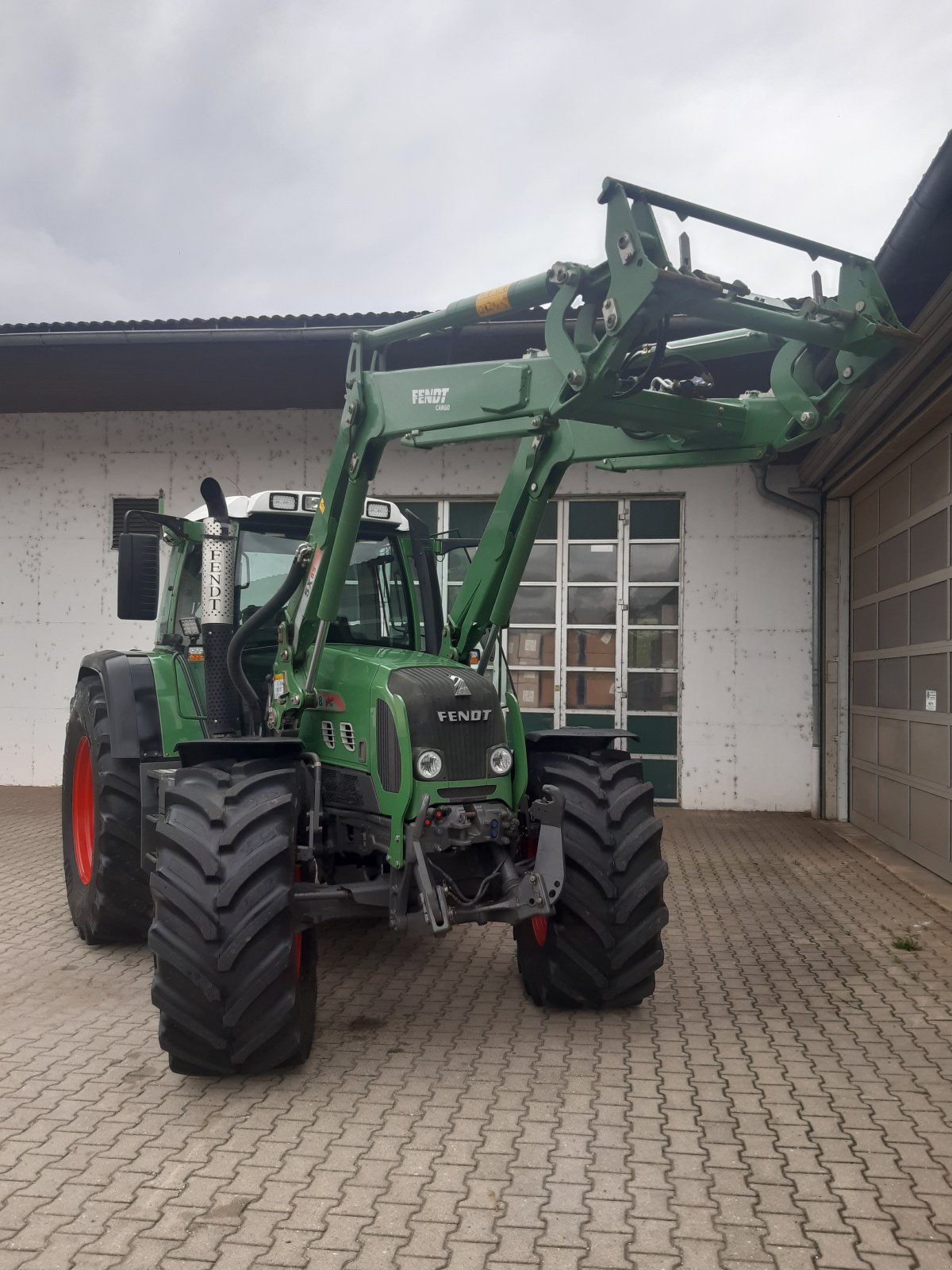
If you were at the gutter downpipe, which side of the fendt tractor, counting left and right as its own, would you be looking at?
left

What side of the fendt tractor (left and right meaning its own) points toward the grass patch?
left

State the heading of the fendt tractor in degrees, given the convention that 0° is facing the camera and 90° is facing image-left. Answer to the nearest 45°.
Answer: approximately 315°

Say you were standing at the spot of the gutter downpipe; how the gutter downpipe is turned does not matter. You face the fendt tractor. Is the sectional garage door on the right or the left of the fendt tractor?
left

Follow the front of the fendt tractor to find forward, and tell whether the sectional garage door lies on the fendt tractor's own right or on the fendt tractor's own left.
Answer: on the fendt tractor's own left
